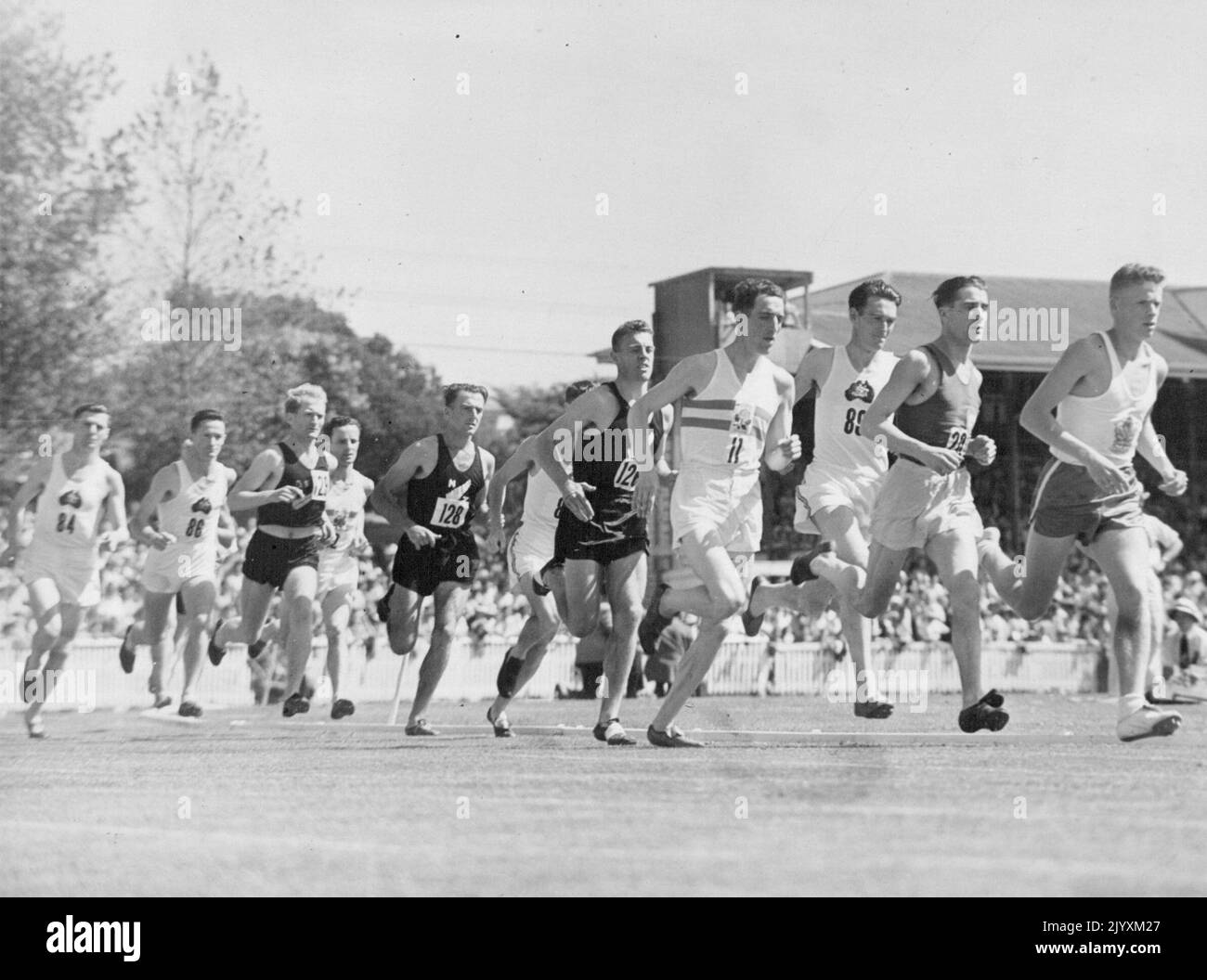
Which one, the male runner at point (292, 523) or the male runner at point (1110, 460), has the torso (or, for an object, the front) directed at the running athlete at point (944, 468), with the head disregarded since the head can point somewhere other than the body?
the male runner at point (292, 523)

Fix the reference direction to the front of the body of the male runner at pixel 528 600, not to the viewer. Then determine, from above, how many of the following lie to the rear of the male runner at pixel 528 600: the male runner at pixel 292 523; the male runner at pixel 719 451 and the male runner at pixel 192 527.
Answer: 2

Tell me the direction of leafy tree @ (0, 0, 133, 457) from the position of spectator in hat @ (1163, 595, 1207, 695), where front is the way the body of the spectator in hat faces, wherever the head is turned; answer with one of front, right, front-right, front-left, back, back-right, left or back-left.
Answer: back-right

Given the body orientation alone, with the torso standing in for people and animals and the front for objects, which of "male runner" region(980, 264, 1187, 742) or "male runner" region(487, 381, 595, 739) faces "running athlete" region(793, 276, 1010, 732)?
"male runner" region(487, 381, 595, 739)

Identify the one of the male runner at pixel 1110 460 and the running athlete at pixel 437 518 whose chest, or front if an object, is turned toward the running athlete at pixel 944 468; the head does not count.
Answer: the running athlete at pixel 437 518

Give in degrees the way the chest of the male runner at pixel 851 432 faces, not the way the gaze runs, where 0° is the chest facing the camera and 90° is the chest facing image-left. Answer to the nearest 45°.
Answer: approximately 315°

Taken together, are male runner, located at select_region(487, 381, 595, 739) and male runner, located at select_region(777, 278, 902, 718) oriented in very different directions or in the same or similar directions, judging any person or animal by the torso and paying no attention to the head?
same or similar directions

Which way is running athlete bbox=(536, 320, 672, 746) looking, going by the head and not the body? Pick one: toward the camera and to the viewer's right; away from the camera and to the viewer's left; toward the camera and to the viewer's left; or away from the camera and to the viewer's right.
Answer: toward the camera and to the viewer's right

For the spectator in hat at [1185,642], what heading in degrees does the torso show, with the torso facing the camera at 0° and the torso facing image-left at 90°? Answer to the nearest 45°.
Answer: approximately 0°

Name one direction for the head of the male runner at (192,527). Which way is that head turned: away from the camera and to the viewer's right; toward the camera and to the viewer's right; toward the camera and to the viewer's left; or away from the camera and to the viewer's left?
toward the camera and to the viewer's right

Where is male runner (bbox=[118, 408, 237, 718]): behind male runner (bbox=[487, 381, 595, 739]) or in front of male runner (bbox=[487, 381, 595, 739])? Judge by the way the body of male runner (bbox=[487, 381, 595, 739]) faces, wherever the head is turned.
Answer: behind

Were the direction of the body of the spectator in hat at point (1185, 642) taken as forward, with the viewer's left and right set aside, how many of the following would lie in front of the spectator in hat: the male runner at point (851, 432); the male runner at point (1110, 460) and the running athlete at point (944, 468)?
3

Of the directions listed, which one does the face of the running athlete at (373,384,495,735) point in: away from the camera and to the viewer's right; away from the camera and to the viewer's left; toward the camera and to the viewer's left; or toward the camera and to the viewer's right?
toward the camera and to the viewer's right

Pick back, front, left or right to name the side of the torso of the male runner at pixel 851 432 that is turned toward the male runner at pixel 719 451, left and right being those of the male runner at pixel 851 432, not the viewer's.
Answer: right

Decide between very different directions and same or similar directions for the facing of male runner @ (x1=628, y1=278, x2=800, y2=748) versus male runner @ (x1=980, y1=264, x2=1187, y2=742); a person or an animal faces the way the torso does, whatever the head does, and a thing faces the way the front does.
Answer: same or similar directions
